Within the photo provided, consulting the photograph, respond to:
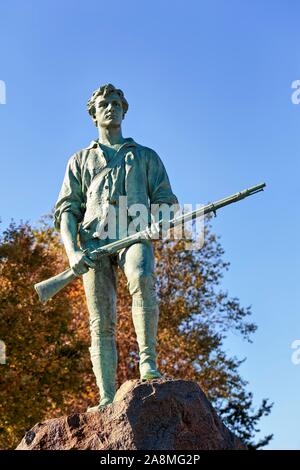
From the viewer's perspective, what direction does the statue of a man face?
toward the camera
